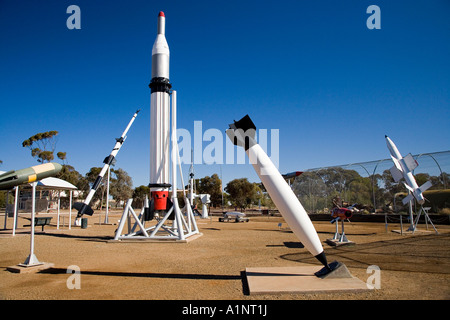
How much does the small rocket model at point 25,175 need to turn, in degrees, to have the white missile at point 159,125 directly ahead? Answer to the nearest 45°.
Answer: approximately 45° to its left

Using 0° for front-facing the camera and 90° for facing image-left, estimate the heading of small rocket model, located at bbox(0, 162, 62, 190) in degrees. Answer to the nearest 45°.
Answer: approximately 270°

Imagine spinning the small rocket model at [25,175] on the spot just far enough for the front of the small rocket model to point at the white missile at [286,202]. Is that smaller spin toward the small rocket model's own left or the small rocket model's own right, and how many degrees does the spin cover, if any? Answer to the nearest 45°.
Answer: approximately 45° to the small rocket model's own right
